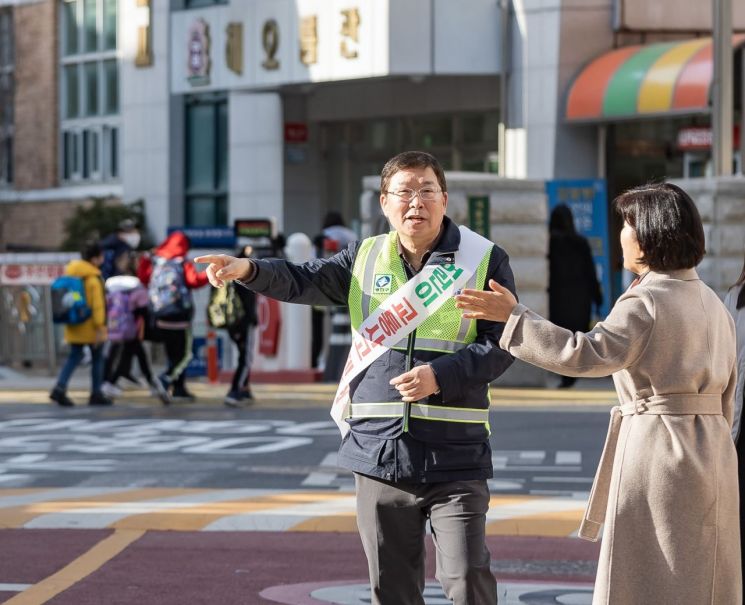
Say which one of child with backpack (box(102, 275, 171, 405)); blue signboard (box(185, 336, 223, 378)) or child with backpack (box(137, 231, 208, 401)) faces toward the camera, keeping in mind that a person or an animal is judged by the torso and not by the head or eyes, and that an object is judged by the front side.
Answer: the blue signboard

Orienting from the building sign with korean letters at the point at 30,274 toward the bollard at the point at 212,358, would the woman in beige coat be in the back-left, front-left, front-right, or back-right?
front-right

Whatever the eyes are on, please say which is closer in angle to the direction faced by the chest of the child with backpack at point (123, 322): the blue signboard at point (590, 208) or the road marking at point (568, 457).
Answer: the blue signboard

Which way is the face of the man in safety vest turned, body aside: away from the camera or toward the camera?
toward the camera

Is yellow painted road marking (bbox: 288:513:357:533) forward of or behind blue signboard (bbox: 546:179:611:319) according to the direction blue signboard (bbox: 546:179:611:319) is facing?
forward

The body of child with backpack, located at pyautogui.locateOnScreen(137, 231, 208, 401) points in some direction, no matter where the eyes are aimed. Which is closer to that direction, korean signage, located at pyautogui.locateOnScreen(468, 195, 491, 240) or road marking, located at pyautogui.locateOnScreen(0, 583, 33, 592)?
the korean signage

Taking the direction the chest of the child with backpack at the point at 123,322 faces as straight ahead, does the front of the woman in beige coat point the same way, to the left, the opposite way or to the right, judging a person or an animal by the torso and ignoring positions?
to the left

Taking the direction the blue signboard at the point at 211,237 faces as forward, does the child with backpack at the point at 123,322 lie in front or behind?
in front

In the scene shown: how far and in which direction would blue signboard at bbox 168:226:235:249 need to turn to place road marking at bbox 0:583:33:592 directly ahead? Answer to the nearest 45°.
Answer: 0° — it already faces it

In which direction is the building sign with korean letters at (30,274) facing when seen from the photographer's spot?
facing the viewer

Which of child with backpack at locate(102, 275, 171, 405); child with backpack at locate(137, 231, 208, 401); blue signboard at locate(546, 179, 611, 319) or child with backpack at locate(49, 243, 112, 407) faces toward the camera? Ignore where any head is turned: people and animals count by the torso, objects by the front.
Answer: the blue signboard

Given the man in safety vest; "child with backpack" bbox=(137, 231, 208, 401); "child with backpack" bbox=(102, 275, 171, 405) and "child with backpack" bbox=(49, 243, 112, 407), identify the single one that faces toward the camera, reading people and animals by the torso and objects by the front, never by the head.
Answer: the man in safety vest

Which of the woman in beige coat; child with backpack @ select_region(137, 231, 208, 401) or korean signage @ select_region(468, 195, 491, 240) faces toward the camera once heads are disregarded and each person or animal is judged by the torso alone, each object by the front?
the korean signage

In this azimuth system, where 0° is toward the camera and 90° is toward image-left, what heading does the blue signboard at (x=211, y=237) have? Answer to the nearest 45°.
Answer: approximately 0°

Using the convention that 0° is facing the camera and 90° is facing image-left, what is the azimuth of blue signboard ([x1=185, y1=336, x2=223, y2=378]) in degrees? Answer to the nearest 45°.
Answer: approximately 0°

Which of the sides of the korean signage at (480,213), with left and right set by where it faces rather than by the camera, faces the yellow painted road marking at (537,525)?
front

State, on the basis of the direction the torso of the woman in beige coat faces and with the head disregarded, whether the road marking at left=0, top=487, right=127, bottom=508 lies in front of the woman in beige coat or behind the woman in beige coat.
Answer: in front

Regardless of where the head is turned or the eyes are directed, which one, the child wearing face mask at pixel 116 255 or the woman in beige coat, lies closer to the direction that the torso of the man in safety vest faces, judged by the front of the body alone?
the woman in beige coat
